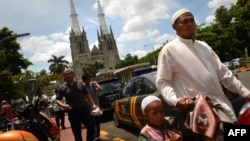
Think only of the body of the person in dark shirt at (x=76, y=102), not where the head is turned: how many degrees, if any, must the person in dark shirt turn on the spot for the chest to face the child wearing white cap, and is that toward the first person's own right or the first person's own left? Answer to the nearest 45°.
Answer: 0° — they already face them

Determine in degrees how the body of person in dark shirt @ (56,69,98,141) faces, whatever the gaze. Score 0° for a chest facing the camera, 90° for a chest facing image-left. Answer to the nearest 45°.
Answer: approximately 0°

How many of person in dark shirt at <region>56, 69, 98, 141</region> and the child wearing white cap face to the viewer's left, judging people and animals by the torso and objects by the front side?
0

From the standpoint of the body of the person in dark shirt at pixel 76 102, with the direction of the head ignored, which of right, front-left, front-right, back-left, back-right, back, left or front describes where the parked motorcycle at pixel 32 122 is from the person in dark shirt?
front-right

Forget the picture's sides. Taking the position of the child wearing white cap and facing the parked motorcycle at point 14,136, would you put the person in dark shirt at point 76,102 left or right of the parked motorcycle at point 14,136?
right

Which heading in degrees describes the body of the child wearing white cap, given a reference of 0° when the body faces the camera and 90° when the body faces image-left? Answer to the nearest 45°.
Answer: approximately 315°
